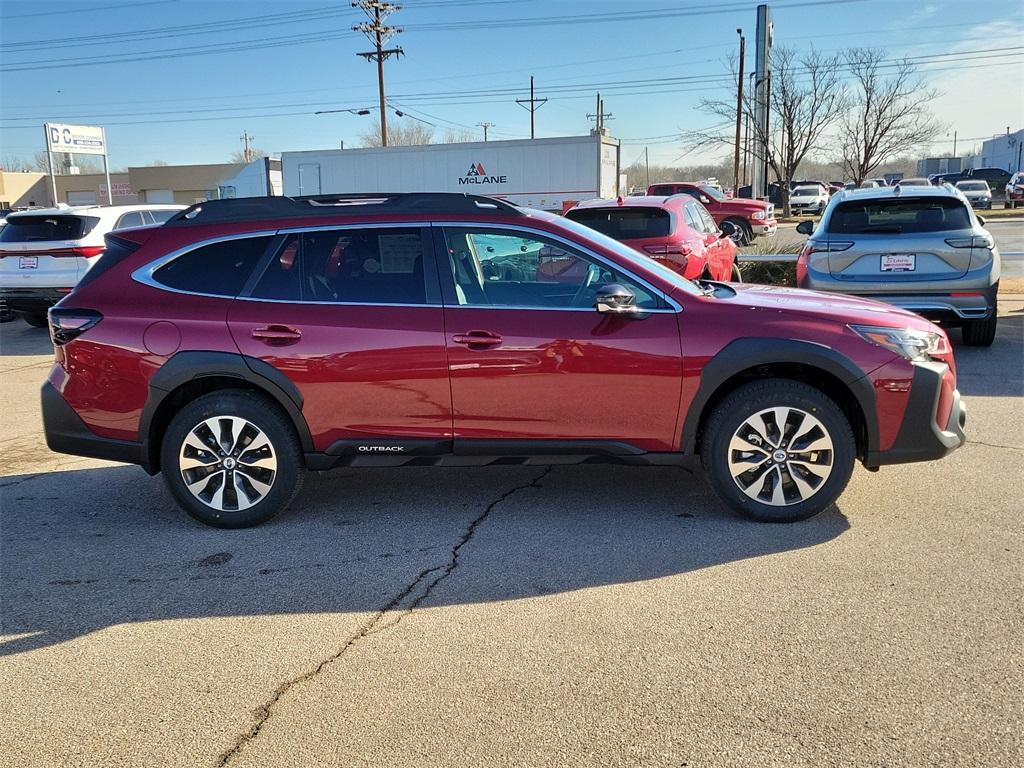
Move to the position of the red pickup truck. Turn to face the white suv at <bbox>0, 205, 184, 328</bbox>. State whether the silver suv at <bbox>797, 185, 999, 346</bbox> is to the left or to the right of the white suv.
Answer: left

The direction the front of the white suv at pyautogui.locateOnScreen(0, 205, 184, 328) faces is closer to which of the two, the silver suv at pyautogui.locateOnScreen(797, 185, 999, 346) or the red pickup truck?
the red pickup truck

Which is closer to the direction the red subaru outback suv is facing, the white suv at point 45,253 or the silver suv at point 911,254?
the silver suv

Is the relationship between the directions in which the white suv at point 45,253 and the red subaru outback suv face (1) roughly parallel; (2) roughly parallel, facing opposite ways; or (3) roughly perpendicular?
roughly perpendicular

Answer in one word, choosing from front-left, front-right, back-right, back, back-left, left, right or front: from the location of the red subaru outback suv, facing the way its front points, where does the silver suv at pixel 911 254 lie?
front-left

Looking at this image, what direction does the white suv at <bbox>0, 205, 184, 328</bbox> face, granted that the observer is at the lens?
facing away from the viewer and to the right of the viewer

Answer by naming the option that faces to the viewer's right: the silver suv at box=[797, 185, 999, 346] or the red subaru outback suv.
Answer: the red subaru outback suv

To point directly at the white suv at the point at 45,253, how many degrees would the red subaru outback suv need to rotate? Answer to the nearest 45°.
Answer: approximately 135° to its left

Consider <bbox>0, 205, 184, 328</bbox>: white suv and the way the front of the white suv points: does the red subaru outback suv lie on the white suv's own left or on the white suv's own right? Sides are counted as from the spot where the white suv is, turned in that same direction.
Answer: on the white suv's own right

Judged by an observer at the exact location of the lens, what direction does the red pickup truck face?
facing the viewer and to the right of the viewer

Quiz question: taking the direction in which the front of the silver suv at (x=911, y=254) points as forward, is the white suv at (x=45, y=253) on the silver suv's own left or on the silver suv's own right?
on the silver suv's own left

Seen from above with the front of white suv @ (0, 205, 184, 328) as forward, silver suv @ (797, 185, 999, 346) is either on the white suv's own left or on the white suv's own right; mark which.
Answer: on the white suv's own right

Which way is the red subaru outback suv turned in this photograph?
to the viewer's right

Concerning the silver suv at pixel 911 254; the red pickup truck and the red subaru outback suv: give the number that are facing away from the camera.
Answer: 1

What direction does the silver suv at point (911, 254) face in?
away from the camera

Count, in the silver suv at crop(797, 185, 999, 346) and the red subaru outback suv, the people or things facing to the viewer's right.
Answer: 1

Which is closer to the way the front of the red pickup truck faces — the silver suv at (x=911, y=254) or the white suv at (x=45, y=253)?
the silver suv
